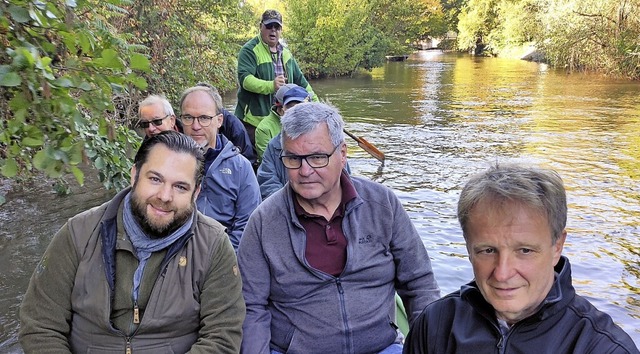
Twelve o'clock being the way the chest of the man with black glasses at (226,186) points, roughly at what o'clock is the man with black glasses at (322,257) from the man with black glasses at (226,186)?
the man with black glasses at (322,257) is roughly at 10 o'clock from the man with black glasses at (226,186).

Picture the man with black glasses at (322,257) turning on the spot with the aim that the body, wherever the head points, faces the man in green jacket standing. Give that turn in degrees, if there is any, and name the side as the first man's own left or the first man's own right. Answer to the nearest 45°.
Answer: approximately 180°

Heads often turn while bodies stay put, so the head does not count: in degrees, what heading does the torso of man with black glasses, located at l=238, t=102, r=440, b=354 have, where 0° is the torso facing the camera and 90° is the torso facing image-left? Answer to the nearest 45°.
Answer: approximately 0°

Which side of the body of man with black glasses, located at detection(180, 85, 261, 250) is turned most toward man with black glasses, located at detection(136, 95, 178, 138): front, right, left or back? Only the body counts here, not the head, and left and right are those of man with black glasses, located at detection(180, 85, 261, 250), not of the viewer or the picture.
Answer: right

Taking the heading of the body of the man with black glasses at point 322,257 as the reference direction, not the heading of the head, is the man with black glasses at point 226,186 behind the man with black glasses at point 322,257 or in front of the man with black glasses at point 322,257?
behind

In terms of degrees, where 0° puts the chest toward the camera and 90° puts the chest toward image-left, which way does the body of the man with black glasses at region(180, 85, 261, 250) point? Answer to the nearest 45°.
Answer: approximately 45°

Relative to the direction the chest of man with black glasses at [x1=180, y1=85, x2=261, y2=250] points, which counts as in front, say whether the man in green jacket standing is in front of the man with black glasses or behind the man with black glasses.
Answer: behind

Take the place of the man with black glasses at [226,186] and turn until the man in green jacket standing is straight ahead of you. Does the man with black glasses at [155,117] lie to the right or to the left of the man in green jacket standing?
left

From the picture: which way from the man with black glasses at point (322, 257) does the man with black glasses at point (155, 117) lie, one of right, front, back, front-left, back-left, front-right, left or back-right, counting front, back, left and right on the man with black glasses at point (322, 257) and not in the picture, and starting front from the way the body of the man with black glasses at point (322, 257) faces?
back-right
